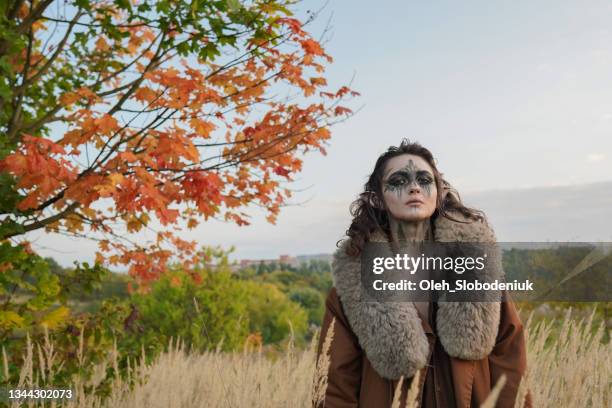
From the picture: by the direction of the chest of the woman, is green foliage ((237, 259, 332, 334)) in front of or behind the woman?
behind

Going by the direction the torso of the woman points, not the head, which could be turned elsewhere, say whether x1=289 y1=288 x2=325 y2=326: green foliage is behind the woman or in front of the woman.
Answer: behind

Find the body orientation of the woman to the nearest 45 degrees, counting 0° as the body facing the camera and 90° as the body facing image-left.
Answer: approximately 0°

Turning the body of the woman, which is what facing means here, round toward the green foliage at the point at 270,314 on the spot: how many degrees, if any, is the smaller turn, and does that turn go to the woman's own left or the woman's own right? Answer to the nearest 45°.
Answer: approximately 180°
